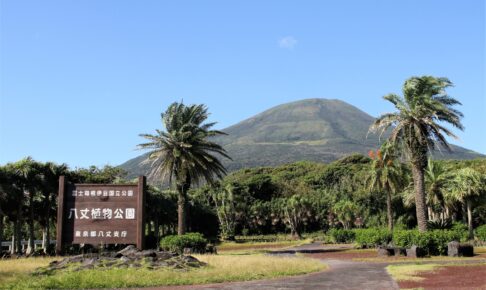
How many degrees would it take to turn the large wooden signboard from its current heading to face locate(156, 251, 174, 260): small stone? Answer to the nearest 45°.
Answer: approximately 45° to its left

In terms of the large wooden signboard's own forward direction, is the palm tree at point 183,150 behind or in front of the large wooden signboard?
behind

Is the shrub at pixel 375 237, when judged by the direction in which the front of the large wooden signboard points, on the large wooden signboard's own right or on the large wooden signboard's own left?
on the large wooden signboard's own left

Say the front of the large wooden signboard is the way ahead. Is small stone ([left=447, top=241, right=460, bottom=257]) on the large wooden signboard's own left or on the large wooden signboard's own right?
on the large wooden signboard's own left

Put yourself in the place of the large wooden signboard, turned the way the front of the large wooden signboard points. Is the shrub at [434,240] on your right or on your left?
on your left

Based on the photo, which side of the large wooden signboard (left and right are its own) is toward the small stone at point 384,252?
left

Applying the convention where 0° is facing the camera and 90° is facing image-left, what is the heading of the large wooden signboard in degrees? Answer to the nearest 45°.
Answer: approximately 0°
